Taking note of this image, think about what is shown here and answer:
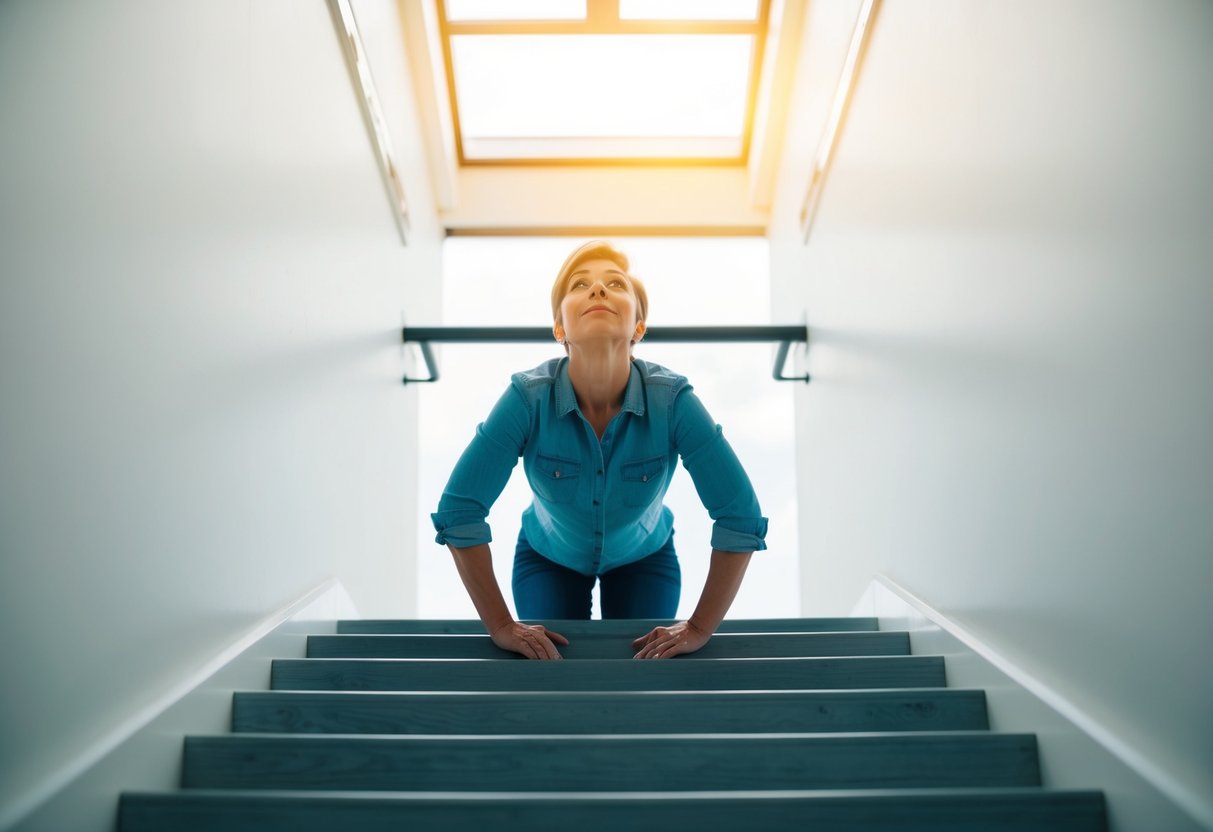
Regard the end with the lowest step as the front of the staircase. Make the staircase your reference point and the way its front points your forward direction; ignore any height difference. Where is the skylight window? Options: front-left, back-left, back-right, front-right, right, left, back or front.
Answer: back

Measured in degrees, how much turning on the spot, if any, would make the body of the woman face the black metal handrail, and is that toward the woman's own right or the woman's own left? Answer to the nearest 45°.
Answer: approximately 180°

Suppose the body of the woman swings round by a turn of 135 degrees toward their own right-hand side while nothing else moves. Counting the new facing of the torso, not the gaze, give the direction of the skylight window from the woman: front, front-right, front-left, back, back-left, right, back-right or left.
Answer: front-right

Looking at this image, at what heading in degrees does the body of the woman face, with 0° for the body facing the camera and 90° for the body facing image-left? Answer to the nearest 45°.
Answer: approximately 0°

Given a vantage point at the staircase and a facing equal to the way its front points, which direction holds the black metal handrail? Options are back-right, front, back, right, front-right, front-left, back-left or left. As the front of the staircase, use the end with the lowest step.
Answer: back
